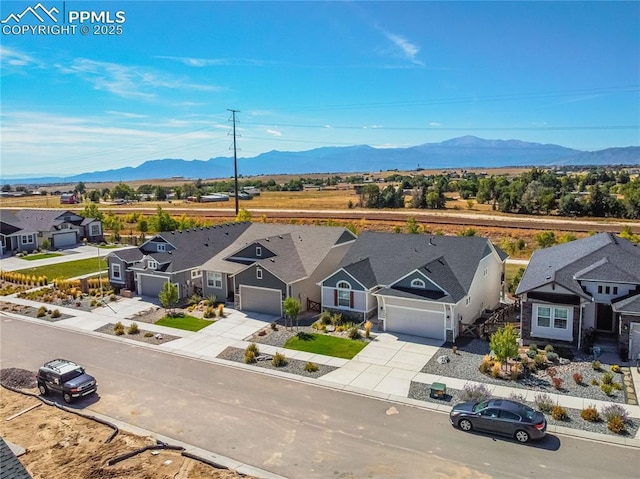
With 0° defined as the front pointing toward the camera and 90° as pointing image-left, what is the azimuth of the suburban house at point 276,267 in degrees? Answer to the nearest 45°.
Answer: approximately 45°

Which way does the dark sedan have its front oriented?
to the viewer's left

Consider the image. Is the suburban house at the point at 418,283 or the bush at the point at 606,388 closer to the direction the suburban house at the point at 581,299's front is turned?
the bush

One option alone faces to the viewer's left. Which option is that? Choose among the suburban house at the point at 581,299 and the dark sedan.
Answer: the dark sedan

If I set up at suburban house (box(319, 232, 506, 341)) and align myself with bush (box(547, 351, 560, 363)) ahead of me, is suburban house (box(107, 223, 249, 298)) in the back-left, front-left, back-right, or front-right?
back-right

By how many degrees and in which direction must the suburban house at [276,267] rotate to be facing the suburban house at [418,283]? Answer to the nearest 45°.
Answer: approximately 90° to its left

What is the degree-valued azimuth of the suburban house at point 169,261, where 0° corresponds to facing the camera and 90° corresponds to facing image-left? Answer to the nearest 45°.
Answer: approximately 45°

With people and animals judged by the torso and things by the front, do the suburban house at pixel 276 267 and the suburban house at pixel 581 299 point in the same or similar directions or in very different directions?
same or similar directions

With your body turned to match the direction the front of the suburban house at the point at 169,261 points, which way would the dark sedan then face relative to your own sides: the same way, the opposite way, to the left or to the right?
to the right

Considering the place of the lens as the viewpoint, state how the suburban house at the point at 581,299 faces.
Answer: facing the viewer

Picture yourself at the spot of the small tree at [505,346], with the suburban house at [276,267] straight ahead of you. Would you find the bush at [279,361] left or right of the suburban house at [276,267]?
left

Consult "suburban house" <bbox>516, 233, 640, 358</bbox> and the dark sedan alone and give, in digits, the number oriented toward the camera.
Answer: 1

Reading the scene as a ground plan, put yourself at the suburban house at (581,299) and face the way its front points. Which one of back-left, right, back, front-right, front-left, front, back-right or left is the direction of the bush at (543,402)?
front

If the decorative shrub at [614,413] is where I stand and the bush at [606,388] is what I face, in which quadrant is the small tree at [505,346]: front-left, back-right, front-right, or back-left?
front-left

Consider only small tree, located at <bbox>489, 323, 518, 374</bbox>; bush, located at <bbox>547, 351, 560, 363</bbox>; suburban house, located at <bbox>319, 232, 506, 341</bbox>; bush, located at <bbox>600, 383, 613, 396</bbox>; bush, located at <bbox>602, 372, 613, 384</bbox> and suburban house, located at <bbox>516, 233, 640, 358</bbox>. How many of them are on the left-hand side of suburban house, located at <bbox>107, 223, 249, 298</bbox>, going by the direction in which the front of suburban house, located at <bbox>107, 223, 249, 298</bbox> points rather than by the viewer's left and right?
6

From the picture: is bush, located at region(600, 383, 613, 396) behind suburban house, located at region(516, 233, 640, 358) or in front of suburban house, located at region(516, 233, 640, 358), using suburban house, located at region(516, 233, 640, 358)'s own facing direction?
in front

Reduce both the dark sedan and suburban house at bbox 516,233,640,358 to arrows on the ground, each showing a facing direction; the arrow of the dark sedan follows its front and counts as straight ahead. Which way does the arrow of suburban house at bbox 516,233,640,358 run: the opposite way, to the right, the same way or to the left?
to the left

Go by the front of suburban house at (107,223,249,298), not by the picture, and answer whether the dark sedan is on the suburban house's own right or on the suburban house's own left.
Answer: on the suburban house's own left
